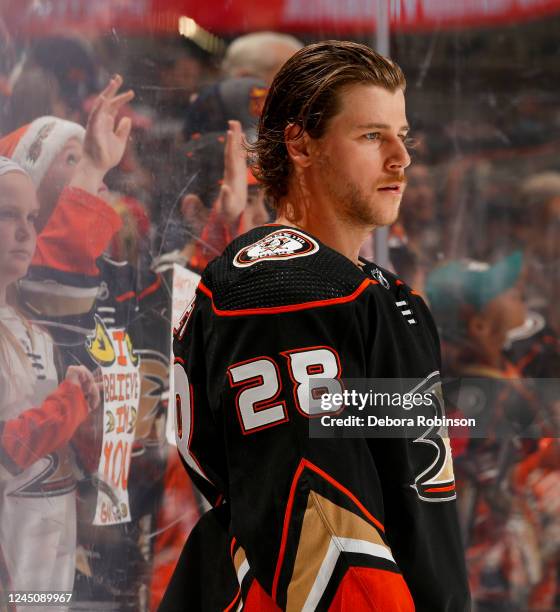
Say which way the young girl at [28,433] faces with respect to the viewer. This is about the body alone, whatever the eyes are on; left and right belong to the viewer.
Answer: facing the viewer and to the right of the viewer
